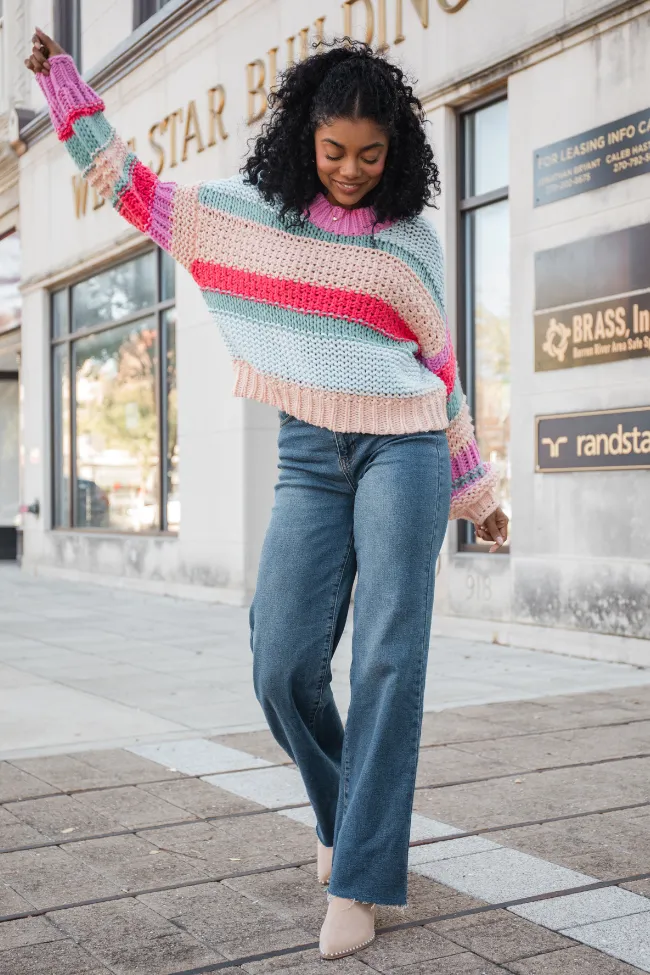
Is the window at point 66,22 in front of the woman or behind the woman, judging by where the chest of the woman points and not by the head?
behind

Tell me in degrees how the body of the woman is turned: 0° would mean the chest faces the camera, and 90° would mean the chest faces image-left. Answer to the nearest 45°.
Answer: approximately 0°

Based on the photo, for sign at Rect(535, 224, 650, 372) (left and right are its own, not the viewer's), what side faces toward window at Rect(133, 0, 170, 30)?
right

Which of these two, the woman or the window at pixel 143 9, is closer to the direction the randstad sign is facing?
the woman

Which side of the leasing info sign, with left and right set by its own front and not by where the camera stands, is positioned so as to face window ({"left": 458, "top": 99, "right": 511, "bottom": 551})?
right

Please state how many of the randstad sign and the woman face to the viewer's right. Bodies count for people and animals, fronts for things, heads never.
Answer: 0

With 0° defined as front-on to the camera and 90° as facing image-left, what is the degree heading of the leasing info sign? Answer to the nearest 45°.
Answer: approximately 45°

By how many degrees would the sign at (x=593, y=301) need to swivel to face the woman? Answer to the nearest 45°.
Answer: approximately 45° to its left

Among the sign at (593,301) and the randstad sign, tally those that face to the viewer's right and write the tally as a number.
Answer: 0

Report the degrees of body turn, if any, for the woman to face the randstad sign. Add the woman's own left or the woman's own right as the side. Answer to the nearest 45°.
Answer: approximately 180°
